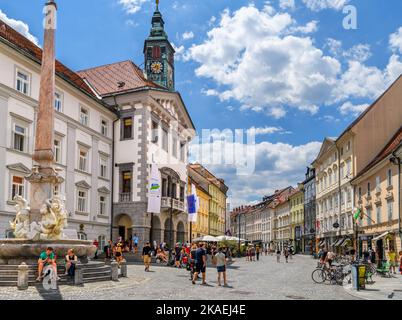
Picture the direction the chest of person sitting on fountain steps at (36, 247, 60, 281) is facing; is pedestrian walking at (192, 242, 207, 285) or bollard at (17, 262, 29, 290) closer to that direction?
the bollard

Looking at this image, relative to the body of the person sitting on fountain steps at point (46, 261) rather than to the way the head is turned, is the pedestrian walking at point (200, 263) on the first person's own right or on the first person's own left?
on the first person's own left

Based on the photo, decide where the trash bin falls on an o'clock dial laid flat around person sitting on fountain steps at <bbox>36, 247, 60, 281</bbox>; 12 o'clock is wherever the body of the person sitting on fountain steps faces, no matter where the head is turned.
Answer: The trash bin is roughly at 9 o'clock from the person sitting on fountain steps.

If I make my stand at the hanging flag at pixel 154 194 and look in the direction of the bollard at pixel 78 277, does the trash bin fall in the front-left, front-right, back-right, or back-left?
front-left

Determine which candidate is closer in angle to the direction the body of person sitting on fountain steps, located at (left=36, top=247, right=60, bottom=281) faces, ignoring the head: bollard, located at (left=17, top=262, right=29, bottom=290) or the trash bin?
the bollard

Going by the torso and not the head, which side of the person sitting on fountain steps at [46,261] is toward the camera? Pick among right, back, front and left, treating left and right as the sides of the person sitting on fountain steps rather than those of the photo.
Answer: front

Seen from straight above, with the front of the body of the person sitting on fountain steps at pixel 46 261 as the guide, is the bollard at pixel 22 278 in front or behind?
in front

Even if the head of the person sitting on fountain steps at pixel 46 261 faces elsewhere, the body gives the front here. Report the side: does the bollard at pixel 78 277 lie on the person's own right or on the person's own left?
on the person's own left
